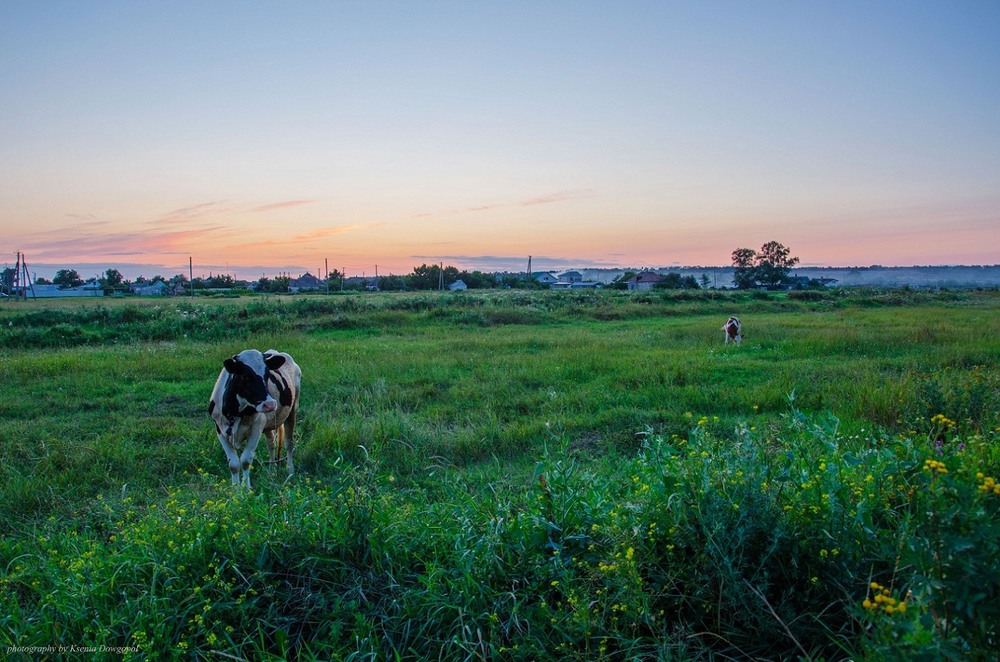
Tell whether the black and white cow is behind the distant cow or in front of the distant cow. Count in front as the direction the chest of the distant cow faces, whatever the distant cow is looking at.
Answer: in front

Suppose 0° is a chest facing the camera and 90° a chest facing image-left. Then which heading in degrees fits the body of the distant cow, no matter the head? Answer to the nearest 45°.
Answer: approximately 0°
